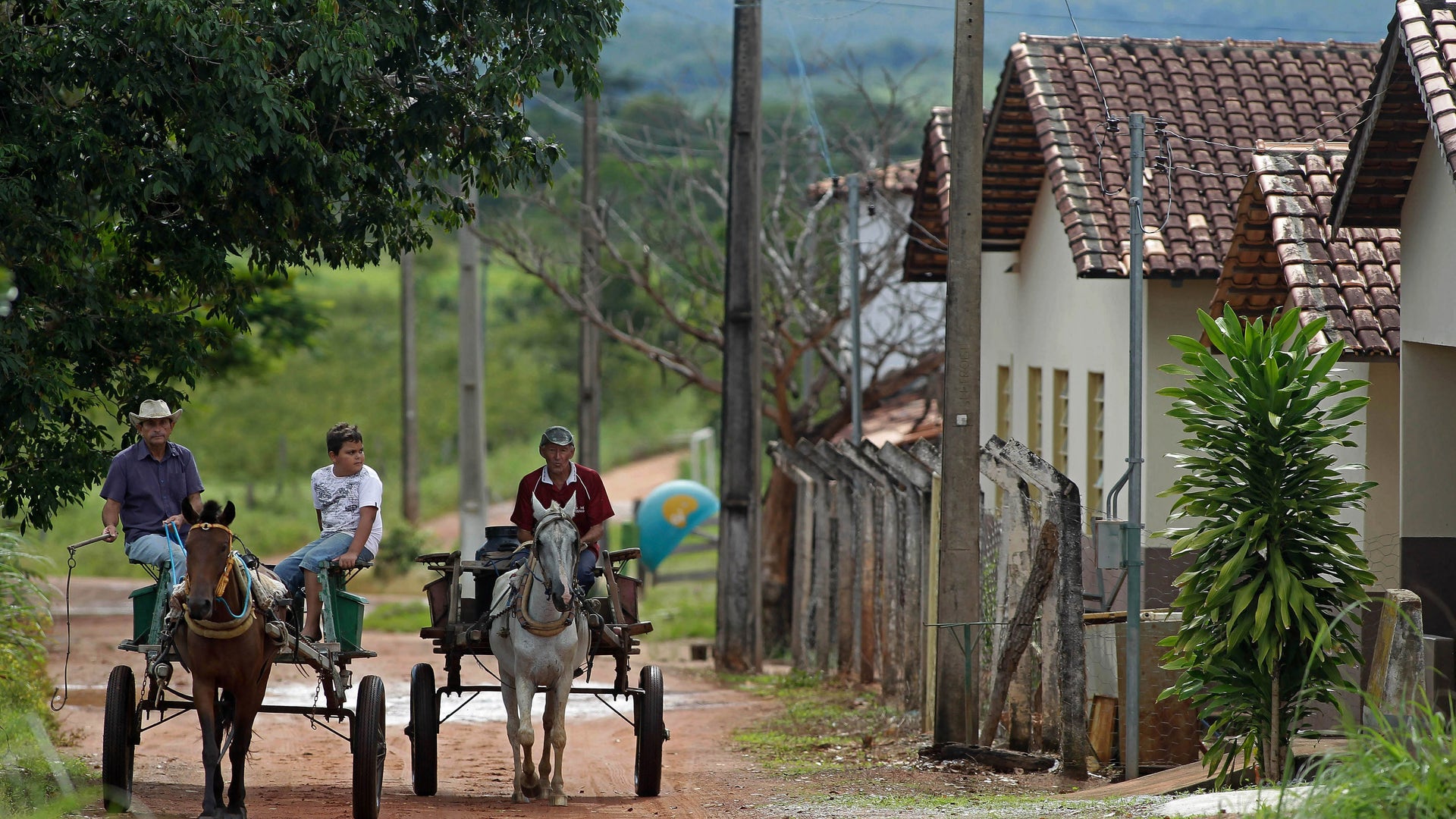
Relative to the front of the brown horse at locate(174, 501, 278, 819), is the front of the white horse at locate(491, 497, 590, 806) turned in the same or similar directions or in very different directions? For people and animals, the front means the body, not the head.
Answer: same or similar directions

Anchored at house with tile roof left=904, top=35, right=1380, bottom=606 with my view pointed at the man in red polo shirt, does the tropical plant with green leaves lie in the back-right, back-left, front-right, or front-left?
front-left

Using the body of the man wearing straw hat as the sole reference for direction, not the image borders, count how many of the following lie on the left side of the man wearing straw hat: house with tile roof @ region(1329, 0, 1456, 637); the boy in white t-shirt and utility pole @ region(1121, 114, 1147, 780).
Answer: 3

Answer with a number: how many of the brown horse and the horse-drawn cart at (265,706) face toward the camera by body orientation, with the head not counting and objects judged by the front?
2

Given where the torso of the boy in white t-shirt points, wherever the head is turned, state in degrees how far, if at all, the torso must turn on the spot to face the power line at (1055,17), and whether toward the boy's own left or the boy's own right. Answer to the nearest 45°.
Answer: approximately 180°

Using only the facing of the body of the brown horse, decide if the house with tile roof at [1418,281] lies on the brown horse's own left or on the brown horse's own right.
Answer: on the brown horse's own left

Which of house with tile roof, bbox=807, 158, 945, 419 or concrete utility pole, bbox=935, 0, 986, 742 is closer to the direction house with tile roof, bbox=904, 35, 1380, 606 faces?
the concrete utility pole

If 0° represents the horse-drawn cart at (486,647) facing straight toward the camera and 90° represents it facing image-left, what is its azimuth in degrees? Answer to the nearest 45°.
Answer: approximately 0°

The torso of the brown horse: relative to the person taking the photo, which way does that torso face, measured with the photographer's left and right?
facing the viewer

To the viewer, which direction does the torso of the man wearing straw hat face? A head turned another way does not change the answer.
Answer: toward the camera

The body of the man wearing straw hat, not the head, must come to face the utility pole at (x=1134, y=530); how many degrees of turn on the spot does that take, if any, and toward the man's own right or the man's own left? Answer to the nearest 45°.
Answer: approximately 90° to the man's own left

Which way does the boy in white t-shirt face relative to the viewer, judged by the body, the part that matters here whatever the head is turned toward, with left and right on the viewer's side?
facing the viewer and to the left of the viewer
